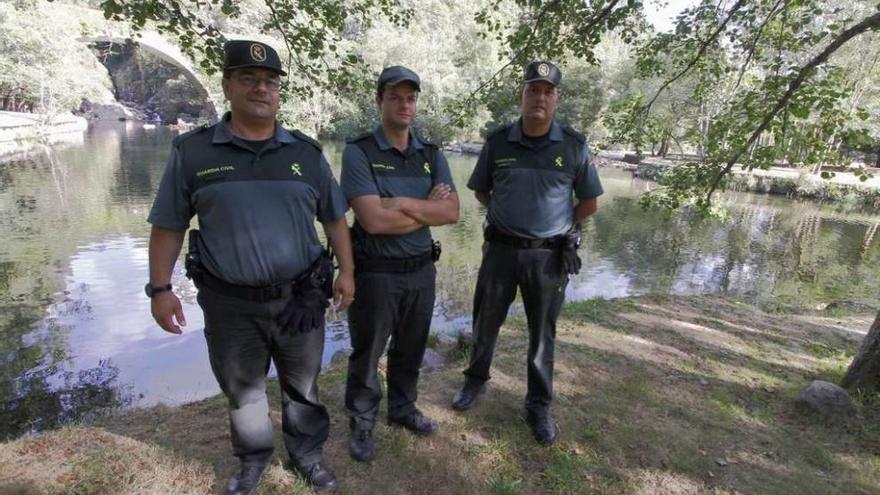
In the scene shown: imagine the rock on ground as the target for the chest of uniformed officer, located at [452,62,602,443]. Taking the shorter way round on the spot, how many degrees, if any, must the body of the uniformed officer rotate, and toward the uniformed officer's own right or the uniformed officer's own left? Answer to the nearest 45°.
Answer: approximately 90° to the uniformed officer's own left

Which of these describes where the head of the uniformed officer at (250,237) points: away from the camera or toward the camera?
toward the camera

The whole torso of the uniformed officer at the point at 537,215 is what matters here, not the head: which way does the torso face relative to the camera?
toward the camera

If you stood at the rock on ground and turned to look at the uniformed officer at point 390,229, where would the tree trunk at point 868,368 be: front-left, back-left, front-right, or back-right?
back-right

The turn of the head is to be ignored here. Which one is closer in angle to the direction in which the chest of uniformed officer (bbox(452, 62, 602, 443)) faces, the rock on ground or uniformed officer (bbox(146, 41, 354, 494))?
the uniformed officer

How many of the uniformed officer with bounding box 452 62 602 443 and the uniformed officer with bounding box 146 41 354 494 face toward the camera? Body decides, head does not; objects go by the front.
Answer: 2

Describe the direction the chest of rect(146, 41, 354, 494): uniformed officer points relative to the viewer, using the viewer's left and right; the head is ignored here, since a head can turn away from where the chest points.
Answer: facing the viewer

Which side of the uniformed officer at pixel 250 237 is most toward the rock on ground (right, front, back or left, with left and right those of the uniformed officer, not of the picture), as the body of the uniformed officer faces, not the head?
left

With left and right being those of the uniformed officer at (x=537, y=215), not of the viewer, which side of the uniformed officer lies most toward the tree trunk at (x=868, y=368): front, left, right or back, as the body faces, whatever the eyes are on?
left

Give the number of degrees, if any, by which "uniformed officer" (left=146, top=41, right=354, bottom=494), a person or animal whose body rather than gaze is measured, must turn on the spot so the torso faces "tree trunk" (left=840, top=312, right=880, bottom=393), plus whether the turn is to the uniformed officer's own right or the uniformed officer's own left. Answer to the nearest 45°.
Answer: approximately 90° to the uniformed officer's own left

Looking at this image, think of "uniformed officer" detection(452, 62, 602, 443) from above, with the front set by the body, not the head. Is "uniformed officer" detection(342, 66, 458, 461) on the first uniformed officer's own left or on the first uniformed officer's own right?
on the first uniformed officer's own right
